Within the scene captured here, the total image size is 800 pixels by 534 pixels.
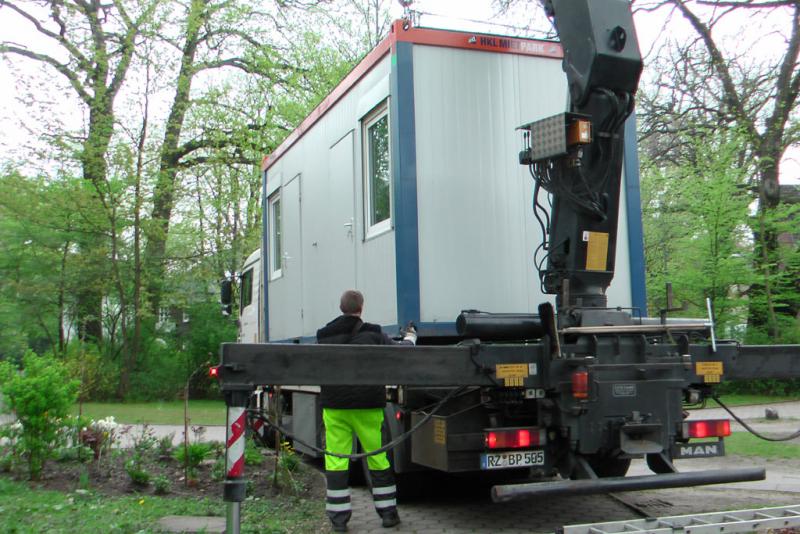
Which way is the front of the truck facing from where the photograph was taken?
facing away from the viewer and to the left of the viewer

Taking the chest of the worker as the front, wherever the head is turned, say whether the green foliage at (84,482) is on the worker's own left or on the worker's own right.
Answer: on the worker's own left

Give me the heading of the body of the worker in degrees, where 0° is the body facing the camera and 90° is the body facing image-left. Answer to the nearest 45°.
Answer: approximately 180°

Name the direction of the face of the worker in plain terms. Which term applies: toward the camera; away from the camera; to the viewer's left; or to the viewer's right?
away from the camera

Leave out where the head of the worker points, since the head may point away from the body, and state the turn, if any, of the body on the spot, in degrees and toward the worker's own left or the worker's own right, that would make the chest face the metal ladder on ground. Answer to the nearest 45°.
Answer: approximately 135° to the worker's own right

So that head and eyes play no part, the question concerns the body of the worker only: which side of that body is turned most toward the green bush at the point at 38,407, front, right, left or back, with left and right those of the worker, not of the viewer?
left
